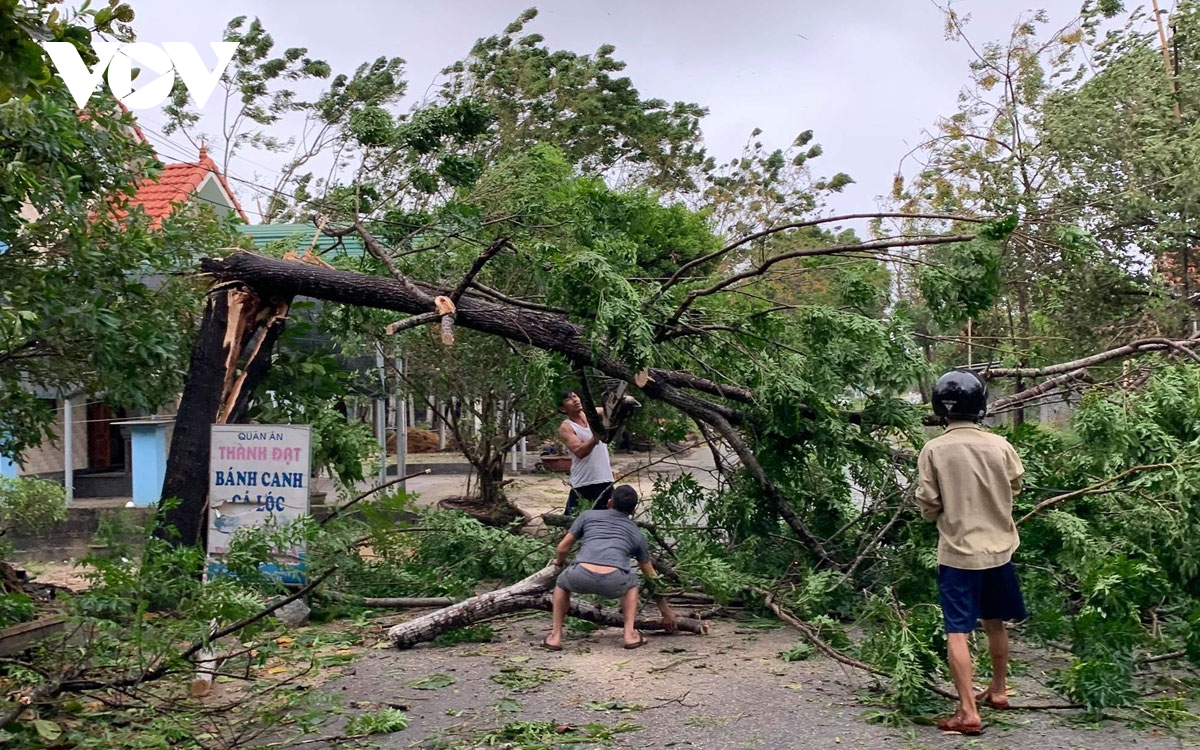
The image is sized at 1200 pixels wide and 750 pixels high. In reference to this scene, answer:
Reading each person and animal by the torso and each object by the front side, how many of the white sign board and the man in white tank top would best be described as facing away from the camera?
0

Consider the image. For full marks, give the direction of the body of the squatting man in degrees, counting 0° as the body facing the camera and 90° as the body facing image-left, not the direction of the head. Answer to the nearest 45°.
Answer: approximately 180°

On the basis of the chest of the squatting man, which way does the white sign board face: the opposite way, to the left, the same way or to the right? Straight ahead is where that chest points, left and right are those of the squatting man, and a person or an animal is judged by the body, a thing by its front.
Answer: the opposite way

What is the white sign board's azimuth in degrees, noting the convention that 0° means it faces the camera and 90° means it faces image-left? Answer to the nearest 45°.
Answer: approximately 0°

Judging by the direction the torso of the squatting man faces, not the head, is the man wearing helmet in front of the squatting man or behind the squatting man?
behind

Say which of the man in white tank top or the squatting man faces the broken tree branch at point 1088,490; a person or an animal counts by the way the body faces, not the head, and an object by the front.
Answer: the man in white tank top

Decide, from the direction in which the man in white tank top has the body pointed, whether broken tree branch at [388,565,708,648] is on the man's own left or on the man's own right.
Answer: on the man's own right

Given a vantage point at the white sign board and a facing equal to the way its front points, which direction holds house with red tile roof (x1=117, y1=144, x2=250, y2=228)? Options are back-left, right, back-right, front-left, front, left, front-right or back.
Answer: back

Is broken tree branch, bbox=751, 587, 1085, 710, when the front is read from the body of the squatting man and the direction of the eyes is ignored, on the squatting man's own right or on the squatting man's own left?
on the squatting man's own right

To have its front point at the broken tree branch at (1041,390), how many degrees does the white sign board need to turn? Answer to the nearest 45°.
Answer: approximately 90° to its left

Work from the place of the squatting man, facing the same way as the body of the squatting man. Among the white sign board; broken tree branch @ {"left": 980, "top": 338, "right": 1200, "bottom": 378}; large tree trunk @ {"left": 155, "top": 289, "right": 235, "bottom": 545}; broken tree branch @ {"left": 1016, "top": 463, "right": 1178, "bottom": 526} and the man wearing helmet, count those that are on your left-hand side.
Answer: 2

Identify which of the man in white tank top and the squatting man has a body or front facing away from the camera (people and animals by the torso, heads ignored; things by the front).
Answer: the squatting man

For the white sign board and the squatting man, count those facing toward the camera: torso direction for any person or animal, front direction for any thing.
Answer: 1

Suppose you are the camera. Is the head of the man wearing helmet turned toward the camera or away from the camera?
away from the camera
